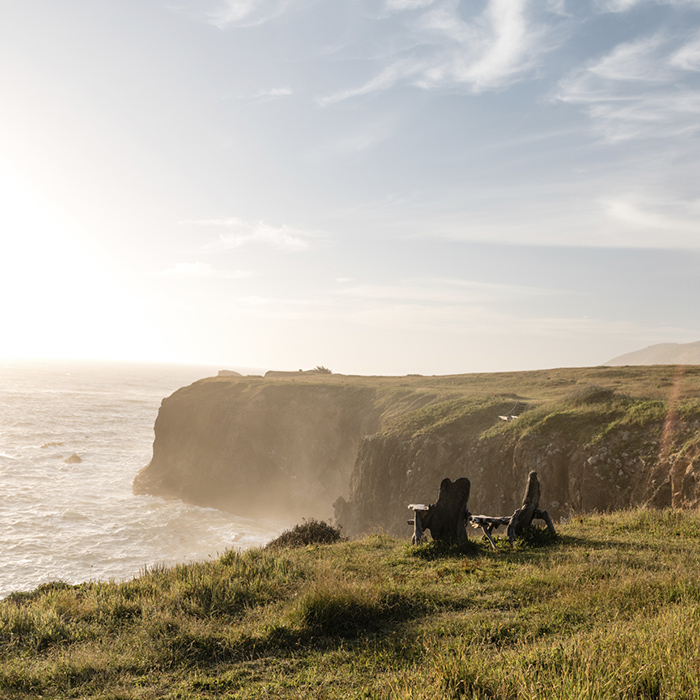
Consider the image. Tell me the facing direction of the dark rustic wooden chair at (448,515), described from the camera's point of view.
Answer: facing away from the viewer and to the left of the viewer

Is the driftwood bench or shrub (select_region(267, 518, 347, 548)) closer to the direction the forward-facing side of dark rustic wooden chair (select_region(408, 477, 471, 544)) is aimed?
the shrub
